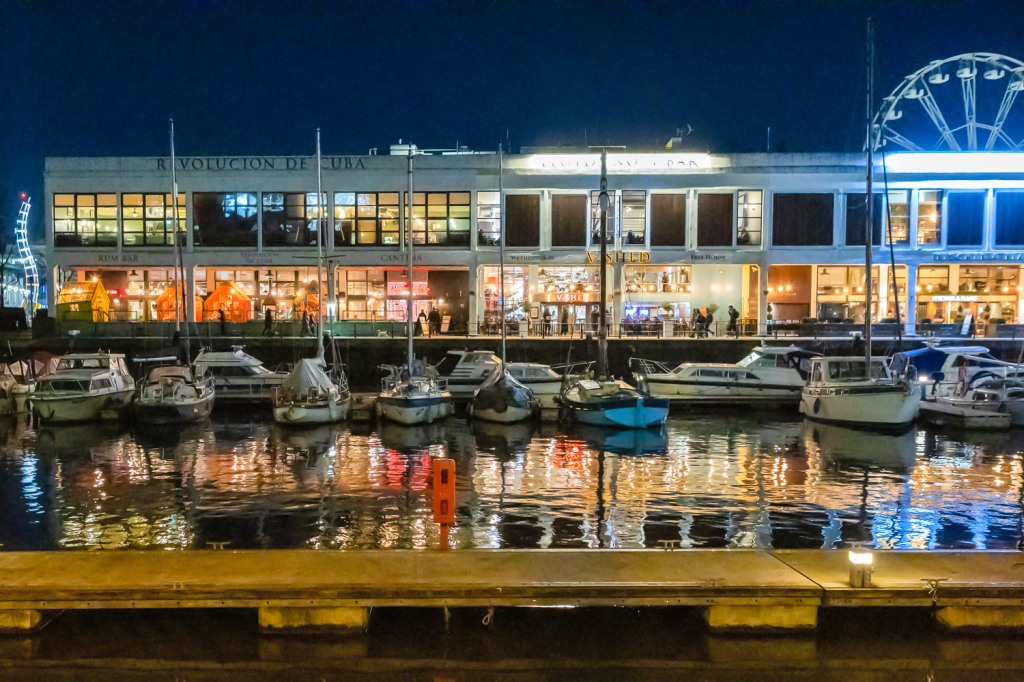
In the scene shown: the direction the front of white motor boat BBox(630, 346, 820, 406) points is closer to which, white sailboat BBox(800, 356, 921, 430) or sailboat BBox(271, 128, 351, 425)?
the sailboat BBox(271, 128, 351, 425)

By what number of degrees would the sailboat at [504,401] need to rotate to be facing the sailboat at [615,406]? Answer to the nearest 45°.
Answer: approximately 90° to its left

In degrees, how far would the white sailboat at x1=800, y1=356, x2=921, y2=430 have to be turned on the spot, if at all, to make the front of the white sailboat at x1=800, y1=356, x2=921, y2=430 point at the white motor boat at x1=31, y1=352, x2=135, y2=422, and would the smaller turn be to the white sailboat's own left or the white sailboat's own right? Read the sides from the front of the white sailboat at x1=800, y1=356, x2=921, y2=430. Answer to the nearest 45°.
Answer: approximately 135° to the white sailboat's own right

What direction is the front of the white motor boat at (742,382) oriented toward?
to the viewer's left

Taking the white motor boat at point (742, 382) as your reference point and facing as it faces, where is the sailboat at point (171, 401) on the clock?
The sailboat is roughly at 11 o'clock from the white motor boat.

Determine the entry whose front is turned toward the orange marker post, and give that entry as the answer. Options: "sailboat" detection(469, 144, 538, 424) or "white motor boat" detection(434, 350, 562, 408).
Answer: the sailboat

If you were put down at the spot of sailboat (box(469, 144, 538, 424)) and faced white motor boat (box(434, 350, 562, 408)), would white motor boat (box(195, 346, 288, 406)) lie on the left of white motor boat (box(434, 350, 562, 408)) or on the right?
left

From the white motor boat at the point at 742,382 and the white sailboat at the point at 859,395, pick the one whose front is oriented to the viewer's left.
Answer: the white motor boat at the point at 742,382

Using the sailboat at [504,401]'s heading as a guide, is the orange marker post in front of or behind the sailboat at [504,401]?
in front

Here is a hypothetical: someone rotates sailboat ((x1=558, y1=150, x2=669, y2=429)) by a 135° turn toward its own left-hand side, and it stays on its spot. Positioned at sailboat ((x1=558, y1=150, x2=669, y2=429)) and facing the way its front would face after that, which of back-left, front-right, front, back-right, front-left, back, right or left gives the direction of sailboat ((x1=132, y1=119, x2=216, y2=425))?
left

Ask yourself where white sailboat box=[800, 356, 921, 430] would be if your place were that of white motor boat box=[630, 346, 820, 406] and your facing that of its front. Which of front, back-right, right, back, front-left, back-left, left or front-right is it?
back-left
